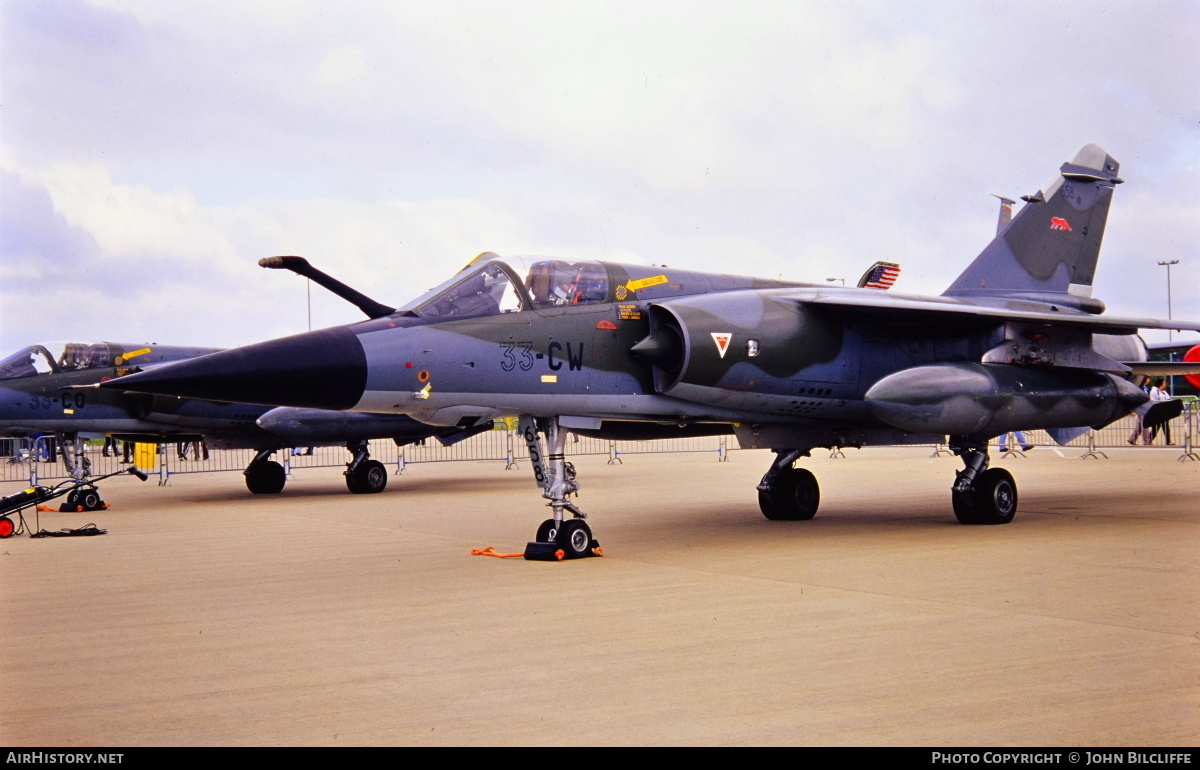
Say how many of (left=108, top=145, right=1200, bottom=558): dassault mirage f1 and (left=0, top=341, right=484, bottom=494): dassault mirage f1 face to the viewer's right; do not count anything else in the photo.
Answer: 0

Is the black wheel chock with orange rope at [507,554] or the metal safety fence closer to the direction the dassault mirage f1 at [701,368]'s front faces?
the black wheel chock with orange rope

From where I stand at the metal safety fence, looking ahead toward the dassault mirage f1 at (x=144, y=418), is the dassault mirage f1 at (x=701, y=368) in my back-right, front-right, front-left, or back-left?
front-left

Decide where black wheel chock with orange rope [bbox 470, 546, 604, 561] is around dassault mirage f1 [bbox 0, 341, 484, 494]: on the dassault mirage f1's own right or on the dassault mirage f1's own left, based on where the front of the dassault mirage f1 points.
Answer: on the dassault mirage f1's own left

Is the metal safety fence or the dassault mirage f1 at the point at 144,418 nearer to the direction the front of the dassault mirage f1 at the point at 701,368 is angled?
the dassault mirage f1

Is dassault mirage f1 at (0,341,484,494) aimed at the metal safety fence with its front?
no

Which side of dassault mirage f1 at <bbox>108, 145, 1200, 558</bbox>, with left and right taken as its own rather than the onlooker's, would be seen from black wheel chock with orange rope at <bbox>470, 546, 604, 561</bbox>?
front

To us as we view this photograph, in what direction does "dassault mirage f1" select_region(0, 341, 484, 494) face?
facing the viewer and to the left of the viewer

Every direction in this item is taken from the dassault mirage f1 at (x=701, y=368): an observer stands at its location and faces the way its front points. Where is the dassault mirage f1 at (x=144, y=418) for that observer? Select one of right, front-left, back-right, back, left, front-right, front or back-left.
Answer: right

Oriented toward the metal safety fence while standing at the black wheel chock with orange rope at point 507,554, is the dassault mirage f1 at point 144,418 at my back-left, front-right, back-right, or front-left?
front-left

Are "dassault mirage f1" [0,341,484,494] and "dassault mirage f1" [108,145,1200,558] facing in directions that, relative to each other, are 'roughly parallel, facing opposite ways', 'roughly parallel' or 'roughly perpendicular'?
roughly parallel

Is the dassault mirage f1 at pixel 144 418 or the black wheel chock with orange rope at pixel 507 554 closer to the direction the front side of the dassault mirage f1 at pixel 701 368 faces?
the black wheel chock with orange rope

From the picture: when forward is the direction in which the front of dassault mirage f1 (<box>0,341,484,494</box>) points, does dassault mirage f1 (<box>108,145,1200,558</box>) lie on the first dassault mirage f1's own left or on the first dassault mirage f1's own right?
on the first dassault mirage f1's own left
